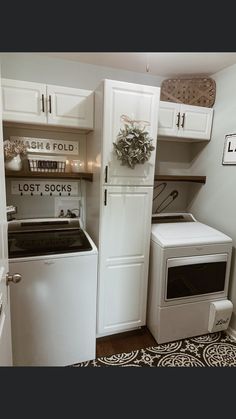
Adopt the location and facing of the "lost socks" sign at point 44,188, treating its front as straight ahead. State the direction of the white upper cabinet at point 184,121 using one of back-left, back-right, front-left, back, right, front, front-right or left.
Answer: left

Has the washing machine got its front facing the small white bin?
no

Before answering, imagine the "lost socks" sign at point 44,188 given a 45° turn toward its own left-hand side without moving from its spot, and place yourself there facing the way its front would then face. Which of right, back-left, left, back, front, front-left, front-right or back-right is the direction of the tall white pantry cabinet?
front

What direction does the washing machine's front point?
toward the camera

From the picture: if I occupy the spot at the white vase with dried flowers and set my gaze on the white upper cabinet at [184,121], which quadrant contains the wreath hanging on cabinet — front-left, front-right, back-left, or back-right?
front-right

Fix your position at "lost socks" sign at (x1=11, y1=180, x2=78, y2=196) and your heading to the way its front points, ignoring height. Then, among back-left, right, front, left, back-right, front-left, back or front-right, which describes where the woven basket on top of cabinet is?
left

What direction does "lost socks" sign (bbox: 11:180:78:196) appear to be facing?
toward the camera

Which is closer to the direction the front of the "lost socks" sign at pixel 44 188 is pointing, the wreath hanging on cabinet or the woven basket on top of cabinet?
the wreath hanging on cabinet

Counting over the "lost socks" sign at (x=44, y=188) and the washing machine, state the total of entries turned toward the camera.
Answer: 2

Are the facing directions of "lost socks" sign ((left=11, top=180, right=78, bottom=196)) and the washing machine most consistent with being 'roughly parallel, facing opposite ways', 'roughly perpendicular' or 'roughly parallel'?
roughly parallel

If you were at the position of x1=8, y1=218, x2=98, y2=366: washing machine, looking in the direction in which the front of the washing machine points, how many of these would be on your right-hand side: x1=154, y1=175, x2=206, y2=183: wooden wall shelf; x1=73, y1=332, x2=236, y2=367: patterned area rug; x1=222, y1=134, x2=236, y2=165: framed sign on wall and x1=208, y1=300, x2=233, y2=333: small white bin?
0

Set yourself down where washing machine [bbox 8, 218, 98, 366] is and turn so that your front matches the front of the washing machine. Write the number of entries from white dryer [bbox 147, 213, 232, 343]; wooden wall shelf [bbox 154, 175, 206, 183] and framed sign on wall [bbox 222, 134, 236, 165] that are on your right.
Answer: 0
